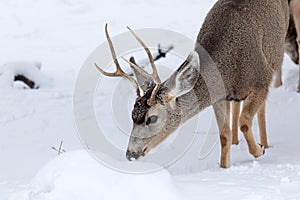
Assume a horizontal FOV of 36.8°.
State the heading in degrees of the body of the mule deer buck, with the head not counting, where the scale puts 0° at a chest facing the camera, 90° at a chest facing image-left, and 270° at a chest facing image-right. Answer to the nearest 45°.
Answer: approximately 45°

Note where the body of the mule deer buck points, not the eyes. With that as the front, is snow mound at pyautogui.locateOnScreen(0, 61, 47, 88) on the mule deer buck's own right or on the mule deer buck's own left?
on the mule deer buck's own right

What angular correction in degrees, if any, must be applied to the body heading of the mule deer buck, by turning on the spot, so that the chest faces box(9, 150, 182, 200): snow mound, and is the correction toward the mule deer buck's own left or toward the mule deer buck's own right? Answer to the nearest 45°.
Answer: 0° — it already faces it
